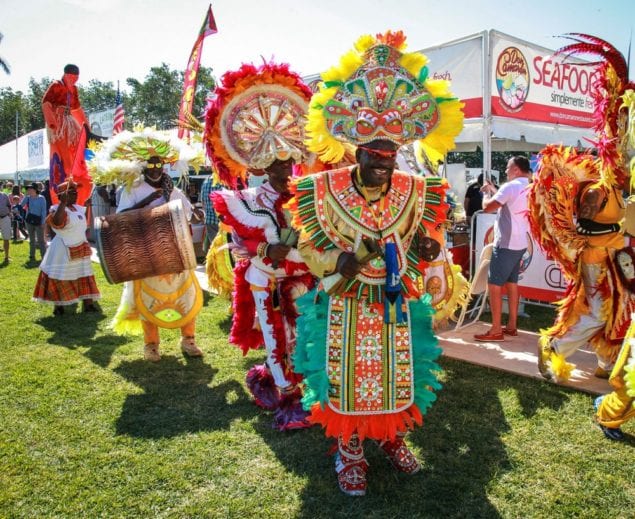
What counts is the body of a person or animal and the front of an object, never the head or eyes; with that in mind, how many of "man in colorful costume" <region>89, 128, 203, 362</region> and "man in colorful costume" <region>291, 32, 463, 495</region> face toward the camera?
2

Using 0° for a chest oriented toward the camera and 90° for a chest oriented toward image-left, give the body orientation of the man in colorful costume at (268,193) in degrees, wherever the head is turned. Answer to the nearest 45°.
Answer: approximately 315°

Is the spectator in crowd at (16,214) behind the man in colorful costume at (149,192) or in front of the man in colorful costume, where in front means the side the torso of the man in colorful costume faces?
behind

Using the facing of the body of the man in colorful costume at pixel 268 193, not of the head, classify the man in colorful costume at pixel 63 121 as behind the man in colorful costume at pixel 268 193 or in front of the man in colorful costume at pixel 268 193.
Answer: behind
